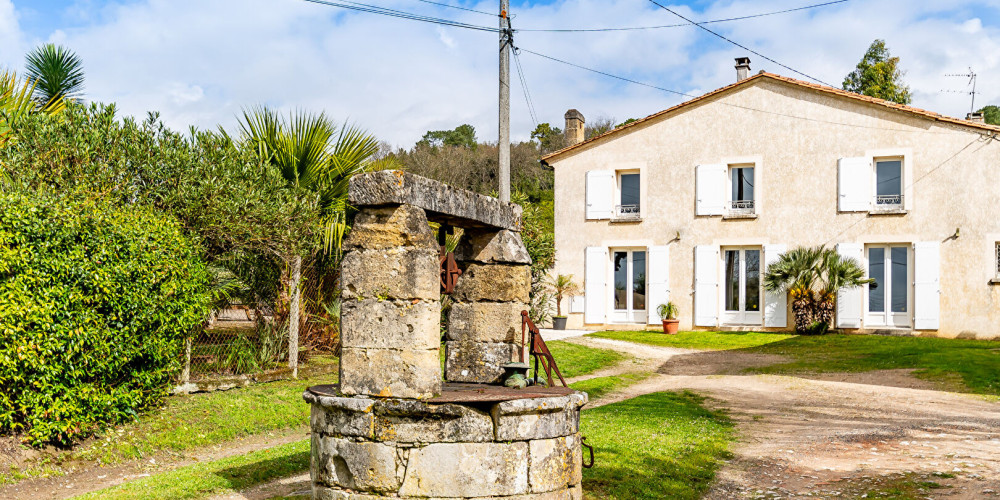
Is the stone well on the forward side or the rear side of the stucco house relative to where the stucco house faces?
on the forward side

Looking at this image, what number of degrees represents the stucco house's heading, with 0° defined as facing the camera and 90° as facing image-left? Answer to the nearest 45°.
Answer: approximately 0°

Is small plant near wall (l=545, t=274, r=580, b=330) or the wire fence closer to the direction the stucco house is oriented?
the wire fence

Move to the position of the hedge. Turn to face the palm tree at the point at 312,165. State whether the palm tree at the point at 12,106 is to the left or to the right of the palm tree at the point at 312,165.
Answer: left

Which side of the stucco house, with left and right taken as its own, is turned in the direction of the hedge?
front

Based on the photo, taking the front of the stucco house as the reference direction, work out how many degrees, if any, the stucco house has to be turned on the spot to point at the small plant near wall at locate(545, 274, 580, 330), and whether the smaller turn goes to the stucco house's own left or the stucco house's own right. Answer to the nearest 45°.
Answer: approximately 90° to the stucco house's own right

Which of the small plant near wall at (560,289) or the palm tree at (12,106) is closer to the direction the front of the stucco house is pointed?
the palm tree

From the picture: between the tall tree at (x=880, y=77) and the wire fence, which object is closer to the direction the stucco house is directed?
the wire fence

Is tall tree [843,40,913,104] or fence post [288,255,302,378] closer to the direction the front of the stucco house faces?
the fence post

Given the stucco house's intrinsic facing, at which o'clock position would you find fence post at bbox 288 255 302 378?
The fence post is roughly at 1 o'clock from the stucco house.

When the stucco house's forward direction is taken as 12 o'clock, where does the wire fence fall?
The wire fence is roughly at 1 o'clock from the stucco house.
